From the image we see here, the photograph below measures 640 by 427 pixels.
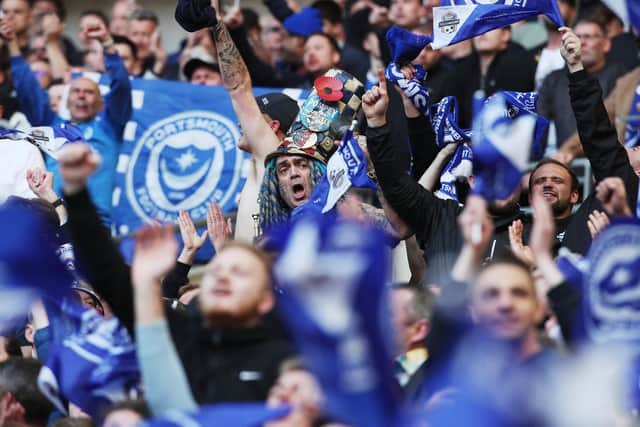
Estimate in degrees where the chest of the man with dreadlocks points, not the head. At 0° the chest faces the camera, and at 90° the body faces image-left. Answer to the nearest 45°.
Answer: approximately 0°

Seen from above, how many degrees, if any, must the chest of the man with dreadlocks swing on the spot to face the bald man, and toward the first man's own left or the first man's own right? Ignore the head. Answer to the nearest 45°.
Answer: approximately 135° to the first man's own right
